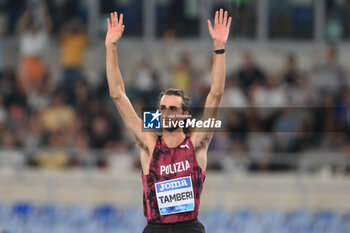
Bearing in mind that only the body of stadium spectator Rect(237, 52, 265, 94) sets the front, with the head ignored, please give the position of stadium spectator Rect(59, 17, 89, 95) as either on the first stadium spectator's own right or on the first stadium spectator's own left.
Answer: on the first stadium spectator's own right

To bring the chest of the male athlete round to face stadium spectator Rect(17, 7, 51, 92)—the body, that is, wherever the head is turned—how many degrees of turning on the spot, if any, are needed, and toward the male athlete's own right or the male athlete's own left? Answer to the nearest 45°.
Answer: approximately 180°

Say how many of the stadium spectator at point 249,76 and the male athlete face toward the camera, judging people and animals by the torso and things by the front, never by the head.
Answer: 2

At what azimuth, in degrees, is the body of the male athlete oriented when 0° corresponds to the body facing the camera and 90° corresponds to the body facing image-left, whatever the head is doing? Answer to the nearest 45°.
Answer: approximately 0°

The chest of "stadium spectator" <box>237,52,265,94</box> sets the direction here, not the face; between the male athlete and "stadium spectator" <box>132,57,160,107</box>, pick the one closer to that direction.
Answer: the male athlete

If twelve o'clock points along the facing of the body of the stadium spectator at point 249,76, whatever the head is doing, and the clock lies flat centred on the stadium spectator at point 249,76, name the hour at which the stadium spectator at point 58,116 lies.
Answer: the stadium spectator at point 58,116 is roughly at 3 o'clock from the stadium spectator at point 249,76.

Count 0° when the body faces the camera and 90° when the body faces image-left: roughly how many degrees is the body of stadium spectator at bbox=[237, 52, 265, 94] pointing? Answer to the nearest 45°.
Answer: approximately 0°

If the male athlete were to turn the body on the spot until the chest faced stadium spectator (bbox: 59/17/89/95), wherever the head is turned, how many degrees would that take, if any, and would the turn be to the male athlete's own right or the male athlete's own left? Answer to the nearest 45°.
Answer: approximately 180°

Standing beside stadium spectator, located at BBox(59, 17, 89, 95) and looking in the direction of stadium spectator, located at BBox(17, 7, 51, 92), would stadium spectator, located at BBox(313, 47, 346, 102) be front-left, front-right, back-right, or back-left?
back-left
